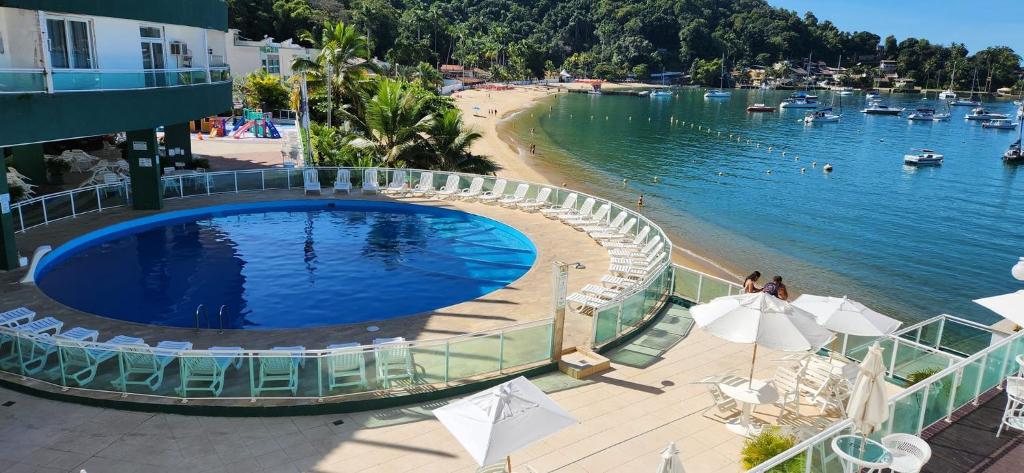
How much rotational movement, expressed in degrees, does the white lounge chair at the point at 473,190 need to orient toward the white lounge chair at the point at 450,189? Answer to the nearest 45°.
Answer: approximately 90° to its right

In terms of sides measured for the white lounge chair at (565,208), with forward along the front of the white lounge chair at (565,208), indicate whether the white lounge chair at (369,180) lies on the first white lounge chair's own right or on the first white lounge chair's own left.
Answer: on the first white lounge chair's own right

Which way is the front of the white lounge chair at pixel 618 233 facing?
to the viewer's left

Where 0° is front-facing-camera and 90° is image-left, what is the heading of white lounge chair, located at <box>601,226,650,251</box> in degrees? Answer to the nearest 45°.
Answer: approximately 90°

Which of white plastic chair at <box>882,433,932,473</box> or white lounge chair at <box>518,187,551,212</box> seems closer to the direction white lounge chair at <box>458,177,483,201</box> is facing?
the white plastic chair

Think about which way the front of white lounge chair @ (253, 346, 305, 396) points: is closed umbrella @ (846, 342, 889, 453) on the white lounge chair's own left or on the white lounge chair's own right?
on the white lounge chair's own right

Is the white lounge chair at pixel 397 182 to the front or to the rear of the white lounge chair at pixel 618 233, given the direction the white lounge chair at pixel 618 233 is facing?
to the front

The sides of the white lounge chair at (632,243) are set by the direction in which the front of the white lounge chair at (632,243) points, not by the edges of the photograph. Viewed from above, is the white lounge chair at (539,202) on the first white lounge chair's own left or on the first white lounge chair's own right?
on the first white lounge chair's own right

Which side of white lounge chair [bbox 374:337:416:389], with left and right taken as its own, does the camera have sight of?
back

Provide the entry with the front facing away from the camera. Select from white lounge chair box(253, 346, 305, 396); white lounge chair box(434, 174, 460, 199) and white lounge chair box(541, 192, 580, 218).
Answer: white lounge chair box(253, 346, 305, 396)

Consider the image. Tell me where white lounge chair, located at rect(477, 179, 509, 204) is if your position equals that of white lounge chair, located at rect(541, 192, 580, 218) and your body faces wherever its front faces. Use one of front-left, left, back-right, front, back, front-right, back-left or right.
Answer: right

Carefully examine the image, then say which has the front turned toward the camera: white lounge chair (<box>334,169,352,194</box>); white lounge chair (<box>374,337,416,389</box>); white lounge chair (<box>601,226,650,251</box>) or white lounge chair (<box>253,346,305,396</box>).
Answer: white lounge chair (<box>334,169,352,194</box>)

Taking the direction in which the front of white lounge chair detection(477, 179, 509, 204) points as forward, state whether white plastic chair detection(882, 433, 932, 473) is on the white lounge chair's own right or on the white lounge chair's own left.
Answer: on the white lounge chair's own left

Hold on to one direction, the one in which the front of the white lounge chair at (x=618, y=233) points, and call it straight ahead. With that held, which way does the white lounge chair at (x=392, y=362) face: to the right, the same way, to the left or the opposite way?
to the right
